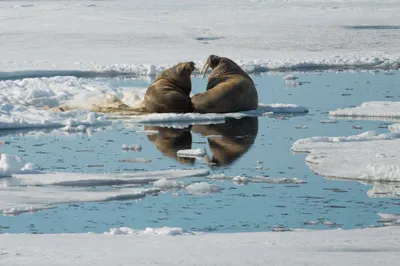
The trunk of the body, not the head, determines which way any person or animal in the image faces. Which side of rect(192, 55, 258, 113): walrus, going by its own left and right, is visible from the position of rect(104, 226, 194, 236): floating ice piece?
left

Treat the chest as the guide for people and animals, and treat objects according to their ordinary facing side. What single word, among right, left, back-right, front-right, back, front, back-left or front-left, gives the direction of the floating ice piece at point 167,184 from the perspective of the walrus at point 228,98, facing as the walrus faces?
left

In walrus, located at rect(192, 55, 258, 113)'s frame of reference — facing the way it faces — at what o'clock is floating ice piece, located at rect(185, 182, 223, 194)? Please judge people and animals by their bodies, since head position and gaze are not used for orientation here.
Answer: The floating ice piece is roughly at 9 o'clock from the walrus.

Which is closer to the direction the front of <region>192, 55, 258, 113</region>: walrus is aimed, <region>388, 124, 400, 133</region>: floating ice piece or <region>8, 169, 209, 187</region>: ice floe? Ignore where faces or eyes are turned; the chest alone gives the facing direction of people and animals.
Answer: the ice floe

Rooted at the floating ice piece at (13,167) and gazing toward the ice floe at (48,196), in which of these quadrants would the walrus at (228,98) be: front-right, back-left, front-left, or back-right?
back-left

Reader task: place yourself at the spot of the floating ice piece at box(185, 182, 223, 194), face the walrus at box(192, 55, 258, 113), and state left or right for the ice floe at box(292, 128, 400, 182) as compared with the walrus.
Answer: right

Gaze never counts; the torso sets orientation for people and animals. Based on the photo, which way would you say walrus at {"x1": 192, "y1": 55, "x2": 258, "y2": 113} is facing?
to the viewer's left

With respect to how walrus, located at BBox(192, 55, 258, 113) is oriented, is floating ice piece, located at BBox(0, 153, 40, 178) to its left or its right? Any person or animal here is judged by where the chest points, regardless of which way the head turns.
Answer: on its left

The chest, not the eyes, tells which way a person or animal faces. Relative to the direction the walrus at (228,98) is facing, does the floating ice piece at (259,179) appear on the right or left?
on its left

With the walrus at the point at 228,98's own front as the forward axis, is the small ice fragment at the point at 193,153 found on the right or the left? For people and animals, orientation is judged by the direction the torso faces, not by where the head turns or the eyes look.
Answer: on its left
